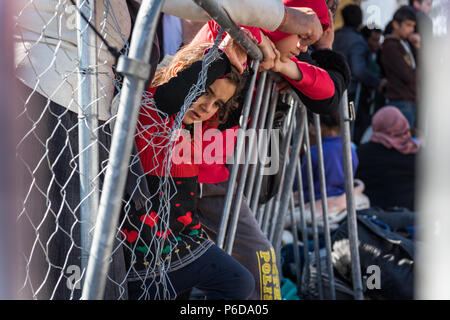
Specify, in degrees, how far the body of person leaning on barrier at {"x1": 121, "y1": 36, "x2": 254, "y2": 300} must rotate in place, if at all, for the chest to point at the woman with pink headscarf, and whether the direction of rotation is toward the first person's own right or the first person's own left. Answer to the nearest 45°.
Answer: approximately 90° to the first person's own left

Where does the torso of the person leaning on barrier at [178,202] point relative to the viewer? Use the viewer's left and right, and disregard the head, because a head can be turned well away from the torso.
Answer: facing the viewer and to the right of the viewer

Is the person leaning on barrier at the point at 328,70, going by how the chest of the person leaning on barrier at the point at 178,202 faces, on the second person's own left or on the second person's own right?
on the second person's own left

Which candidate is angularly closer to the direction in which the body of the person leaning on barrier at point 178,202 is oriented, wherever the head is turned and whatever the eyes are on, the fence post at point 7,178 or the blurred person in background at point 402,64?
the fence post

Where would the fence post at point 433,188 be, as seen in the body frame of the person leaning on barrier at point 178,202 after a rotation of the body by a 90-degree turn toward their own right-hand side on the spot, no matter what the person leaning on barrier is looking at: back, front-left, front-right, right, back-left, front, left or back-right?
back

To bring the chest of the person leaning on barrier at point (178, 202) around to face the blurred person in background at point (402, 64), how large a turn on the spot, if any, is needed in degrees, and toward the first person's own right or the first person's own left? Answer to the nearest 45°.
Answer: approximately 90° to the first person's own left

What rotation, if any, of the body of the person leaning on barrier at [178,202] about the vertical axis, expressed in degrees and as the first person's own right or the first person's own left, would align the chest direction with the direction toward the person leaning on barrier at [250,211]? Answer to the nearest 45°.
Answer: approximately 90° to the first person's own left
